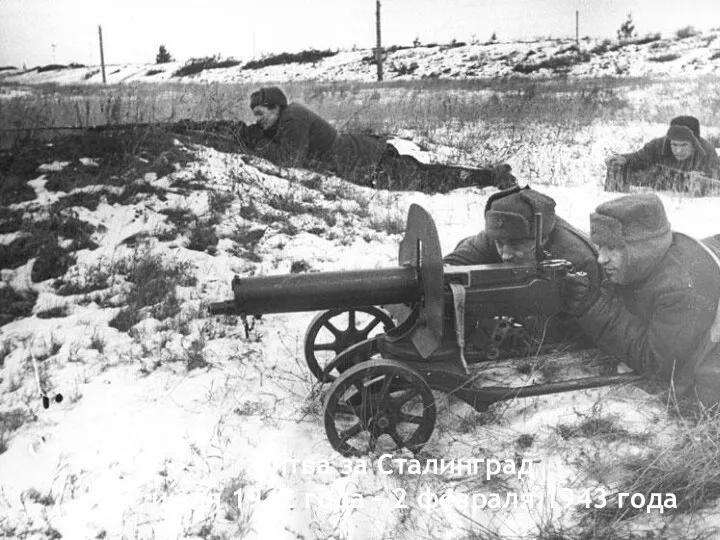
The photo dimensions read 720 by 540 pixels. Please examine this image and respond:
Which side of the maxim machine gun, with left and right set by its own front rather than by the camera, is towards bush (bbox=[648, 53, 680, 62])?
right

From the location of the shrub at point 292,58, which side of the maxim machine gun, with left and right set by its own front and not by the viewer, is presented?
right

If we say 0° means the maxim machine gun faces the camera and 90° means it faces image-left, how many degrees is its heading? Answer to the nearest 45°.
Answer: approximately 90°

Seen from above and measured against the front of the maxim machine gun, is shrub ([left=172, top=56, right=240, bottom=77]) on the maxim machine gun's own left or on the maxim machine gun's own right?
on the maxim machine gun's own right

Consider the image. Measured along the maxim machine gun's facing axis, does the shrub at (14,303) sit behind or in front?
in front

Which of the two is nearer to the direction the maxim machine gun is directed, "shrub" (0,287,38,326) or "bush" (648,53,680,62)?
the shrub

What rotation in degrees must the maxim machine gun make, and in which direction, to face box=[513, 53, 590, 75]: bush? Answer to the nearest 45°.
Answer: approximately 90° to its right

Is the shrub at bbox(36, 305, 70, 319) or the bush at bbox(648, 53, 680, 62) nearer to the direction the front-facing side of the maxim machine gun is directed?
the shrub
